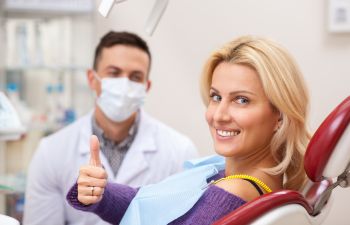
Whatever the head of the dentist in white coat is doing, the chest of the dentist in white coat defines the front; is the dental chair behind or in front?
in front

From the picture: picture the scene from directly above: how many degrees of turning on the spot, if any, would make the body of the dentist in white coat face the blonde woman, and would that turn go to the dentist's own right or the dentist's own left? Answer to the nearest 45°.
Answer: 0° — they already face them

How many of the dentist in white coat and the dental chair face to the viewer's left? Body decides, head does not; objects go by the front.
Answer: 1

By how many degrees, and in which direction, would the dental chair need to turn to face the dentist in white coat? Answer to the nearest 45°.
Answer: approximately 45° to its right

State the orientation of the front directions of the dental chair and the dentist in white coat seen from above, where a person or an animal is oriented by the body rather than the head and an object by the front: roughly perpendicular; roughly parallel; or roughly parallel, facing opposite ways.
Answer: roughly perpendicular

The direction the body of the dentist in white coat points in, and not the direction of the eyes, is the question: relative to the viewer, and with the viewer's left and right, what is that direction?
facing the viewer

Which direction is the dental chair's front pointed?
to the viewer's left
